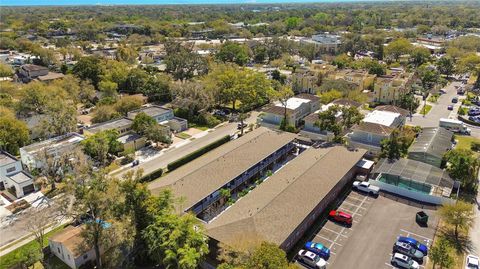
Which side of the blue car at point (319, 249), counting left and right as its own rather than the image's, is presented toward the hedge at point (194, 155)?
front

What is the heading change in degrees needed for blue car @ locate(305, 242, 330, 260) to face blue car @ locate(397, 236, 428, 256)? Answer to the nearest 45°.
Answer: approximately 135° to its right

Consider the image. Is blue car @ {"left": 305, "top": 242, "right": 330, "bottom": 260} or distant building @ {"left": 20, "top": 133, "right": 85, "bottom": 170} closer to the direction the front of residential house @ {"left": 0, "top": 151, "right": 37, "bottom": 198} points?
the blue car

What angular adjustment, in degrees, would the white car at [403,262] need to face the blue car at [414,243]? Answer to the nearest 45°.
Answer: approximately 135° to its left

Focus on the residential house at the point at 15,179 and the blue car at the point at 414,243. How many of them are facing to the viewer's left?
0

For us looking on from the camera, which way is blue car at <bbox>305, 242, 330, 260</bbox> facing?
facing away from the viewer and to the left of the viewer

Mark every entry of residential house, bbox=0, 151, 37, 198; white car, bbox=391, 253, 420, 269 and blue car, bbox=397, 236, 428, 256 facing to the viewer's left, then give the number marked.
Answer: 0

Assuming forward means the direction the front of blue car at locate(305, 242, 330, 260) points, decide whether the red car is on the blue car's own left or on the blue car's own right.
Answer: on the blue car's own right

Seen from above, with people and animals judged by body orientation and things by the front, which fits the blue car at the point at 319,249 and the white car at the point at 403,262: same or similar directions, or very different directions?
very different directions

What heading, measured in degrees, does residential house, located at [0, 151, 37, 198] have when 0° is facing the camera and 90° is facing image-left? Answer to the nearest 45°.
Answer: approximately 315°

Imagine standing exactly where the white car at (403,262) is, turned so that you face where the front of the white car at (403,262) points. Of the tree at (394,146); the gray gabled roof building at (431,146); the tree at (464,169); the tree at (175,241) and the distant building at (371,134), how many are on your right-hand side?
1

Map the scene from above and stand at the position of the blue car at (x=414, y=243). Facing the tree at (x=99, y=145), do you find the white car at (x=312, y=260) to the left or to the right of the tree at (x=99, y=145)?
left

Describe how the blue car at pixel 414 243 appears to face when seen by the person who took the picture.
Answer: facing the viewer and to the right of the viewer

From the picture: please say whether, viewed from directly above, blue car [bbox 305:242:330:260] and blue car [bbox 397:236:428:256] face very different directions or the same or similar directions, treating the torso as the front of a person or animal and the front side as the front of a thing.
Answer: very different directions

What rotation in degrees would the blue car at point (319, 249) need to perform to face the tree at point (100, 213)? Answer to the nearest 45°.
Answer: approximately 45° to its left
